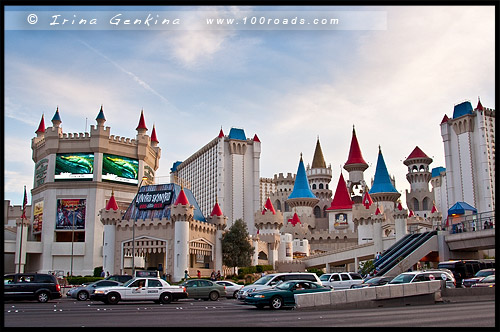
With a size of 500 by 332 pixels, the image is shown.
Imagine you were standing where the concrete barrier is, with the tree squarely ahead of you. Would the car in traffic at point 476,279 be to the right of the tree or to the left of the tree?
right

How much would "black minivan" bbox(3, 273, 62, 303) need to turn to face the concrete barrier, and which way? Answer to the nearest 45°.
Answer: approximately 135° to its left

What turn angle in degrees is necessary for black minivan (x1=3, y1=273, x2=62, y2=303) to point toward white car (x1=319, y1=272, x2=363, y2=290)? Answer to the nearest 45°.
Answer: approximately 180°

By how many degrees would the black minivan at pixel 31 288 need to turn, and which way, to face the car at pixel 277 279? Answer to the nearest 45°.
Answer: approximately 180°

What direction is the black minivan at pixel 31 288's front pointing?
to the viewer's left

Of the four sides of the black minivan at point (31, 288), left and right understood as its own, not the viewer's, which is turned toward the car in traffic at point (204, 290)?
back

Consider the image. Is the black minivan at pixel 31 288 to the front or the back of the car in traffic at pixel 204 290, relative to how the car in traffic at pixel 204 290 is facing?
to the front

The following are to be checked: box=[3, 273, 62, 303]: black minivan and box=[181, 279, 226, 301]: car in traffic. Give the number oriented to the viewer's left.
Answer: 2
